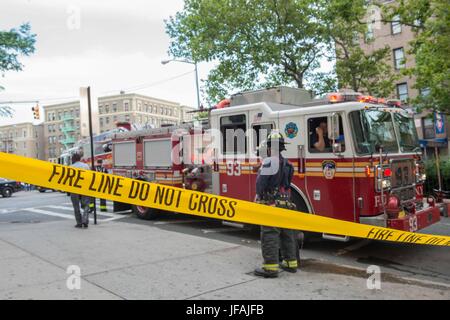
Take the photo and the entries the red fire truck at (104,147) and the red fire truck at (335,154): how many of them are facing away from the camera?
0

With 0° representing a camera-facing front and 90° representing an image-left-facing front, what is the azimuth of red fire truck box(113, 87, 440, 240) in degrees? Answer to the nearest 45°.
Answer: approximately 315°

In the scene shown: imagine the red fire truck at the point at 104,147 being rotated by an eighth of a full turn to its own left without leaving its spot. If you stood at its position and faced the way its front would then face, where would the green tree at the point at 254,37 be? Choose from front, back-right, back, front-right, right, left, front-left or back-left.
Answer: front

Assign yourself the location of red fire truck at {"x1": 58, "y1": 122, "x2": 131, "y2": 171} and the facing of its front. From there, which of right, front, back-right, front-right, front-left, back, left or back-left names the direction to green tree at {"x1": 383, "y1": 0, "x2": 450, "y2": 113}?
front

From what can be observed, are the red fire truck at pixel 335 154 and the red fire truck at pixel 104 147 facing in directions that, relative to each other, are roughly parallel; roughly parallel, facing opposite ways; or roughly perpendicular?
roughly parallel

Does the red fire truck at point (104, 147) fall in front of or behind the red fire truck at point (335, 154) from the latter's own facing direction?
behind

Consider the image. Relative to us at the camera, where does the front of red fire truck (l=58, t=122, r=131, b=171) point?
facing the viewer and to the right of the viewer

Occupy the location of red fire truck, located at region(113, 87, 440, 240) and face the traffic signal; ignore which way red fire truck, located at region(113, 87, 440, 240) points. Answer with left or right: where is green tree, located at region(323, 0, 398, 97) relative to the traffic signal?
right

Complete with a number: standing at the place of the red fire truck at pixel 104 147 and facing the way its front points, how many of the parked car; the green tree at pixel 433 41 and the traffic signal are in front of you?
1

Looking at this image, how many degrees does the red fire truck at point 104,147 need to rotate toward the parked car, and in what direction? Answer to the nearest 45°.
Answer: approximately 180°

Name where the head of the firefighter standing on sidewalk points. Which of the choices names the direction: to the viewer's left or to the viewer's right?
to the viewer's left

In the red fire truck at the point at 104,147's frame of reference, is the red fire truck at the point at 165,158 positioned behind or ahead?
ahead

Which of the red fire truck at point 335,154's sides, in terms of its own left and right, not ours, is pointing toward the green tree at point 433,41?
left

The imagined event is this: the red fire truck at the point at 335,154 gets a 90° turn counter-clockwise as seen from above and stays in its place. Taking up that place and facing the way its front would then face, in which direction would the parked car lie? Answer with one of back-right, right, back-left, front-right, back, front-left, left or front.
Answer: left
